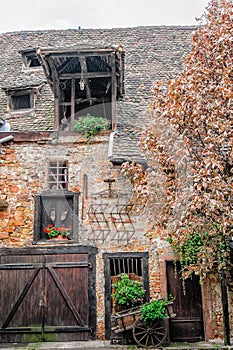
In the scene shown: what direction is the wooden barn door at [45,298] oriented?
toward the camera

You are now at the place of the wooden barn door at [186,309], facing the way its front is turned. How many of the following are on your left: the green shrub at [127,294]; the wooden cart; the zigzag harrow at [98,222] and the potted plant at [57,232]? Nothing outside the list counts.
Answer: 0

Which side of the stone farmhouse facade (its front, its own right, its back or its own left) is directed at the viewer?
front

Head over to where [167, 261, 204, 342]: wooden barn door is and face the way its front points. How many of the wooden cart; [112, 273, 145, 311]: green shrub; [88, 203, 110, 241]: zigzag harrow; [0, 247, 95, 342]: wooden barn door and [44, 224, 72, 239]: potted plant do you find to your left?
0

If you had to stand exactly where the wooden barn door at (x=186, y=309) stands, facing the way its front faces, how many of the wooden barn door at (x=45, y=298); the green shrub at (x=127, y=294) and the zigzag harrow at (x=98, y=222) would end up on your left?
0

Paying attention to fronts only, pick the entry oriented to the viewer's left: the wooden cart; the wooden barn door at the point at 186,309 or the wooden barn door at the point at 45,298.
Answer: the wooden cart

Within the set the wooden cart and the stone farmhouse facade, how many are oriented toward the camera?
1

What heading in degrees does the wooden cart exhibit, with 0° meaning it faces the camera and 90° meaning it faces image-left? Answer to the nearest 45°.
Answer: approximately 90°
